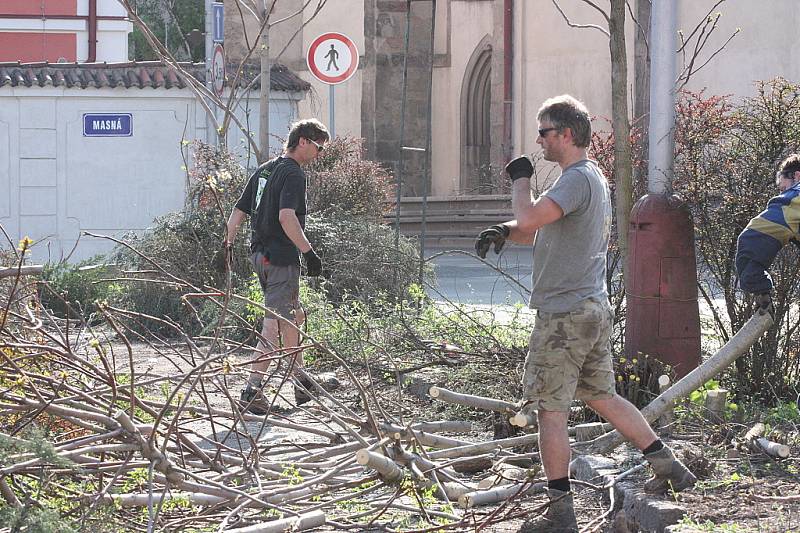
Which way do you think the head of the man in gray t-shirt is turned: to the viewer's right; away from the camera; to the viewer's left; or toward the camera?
to the viewer's left

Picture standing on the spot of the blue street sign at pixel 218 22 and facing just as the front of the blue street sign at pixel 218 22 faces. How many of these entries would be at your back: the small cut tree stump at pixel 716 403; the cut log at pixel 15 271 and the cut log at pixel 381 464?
0

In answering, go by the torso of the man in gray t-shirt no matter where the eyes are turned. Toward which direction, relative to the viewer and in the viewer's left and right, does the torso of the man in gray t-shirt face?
facing to the left of the viewer

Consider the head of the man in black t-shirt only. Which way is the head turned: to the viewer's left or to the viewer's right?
to the viewer's right

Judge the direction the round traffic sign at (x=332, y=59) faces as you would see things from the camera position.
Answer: facing the viewer

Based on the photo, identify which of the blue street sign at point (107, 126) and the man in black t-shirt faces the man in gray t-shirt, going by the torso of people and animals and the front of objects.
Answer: the blue street sign

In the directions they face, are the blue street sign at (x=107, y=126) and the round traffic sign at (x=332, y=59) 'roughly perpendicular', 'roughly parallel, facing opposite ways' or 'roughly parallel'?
roughly parallel

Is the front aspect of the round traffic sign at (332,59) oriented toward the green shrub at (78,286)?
no

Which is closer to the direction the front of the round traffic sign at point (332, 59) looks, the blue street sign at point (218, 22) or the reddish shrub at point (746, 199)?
the reddish shrub

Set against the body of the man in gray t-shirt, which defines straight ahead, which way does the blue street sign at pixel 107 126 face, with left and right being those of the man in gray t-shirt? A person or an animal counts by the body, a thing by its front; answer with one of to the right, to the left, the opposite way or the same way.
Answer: to the left

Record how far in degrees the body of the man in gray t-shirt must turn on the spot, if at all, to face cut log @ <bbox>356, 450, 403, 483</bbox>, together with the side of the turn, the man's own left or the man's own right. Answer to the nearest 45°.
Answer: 0° — they already face it
